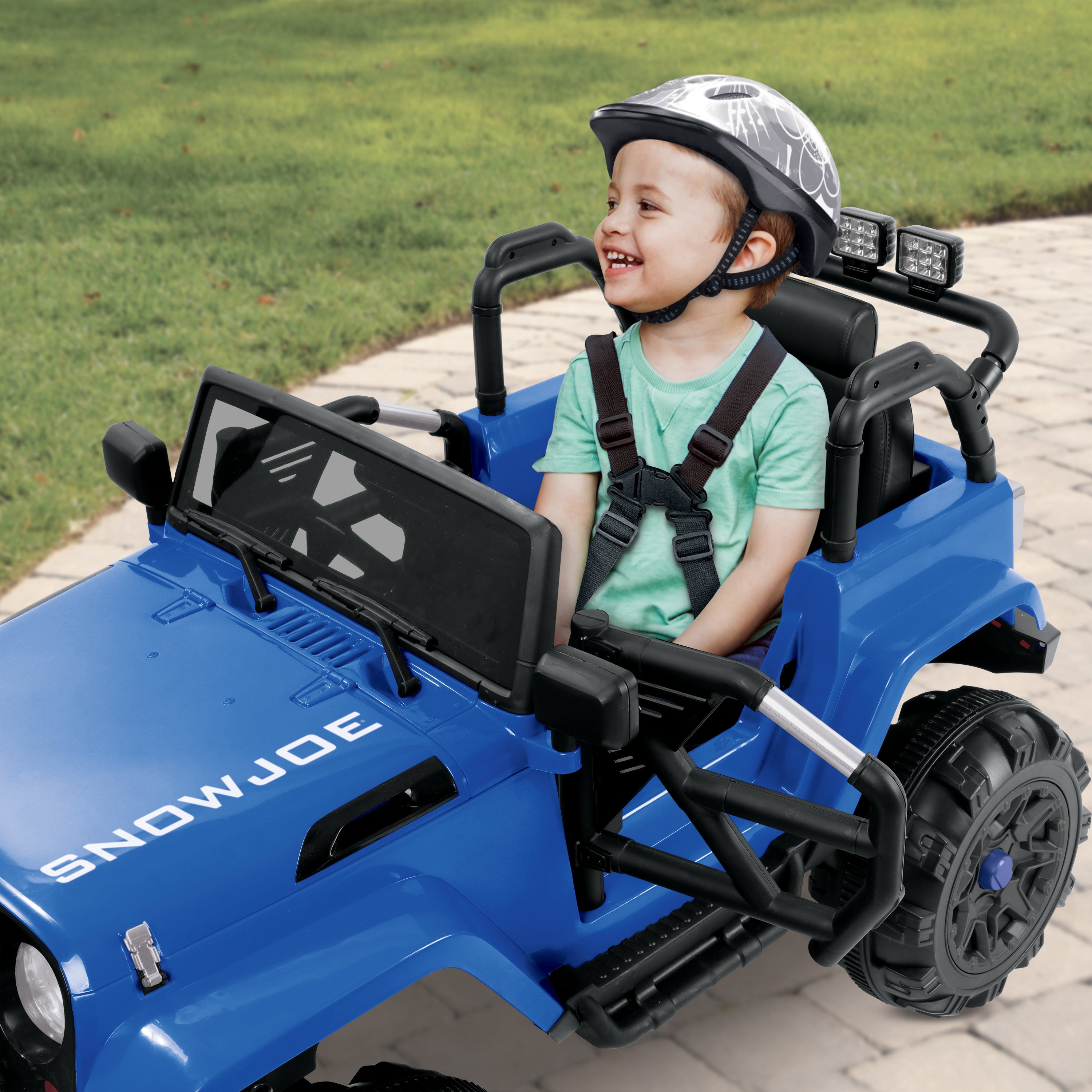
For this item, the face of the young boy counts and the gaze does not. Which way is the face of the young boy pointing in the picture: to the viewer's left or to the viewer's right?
to the viewer's left

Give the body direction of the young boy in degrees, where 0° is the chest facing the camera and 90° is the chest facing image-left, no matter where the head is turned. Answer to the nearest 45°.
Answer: approximately 45°
